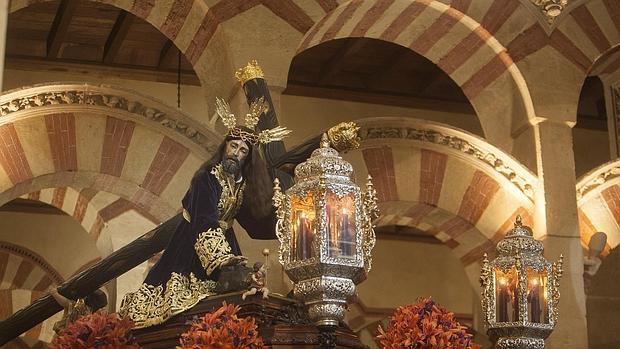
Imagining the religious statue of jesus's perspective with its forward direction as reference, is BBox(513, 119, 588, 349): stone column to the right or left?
on its left
